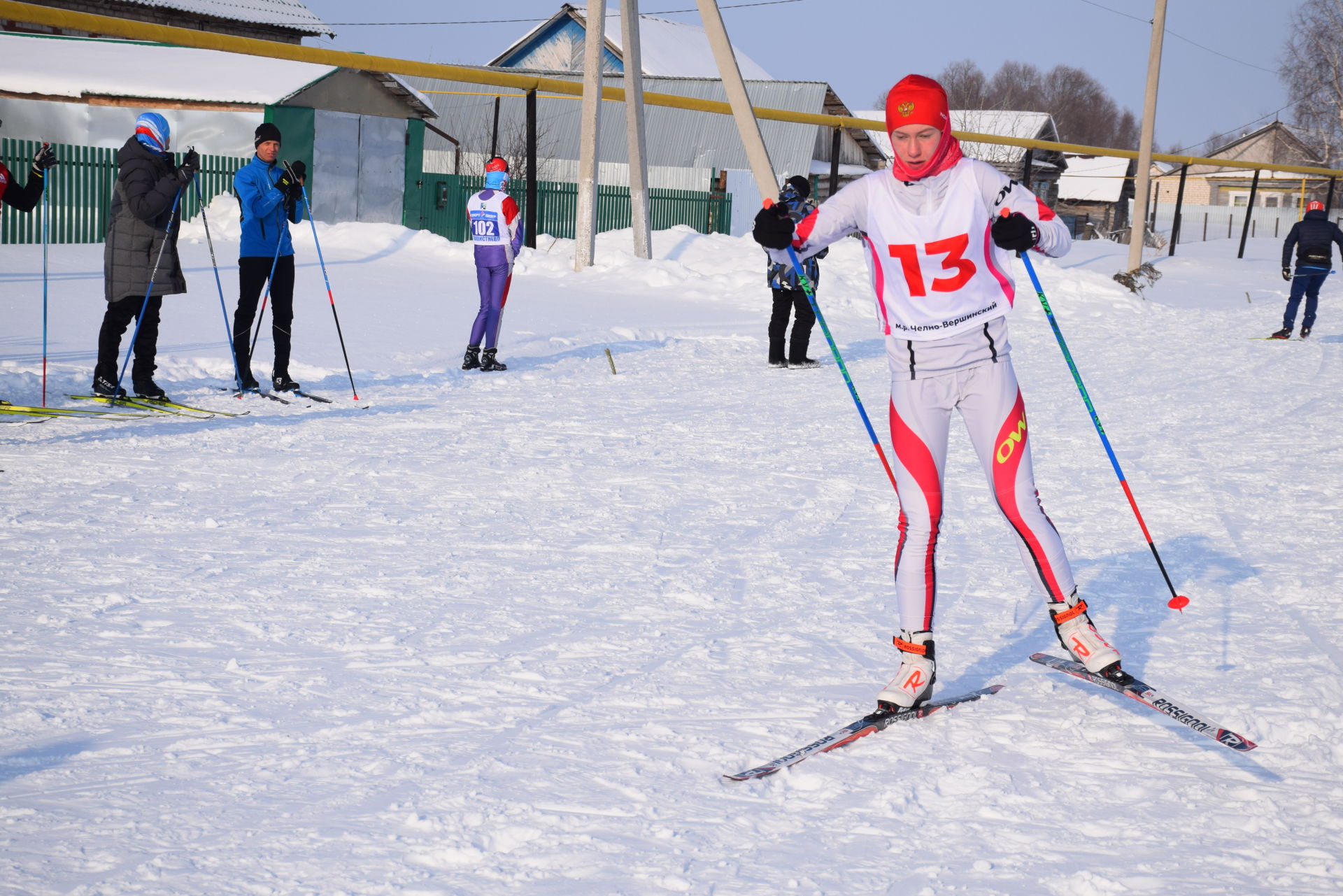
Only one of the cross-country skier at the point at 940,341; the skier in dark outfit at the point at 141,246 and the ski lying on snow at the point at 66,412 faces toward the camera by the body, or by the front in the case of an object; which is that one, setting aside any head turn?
the cross-country skier

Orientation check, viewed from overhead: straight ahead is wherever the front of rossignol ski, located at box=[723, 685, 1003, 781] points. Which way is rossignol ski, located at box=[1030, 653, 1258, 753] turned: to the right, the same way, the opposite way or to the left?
to the left

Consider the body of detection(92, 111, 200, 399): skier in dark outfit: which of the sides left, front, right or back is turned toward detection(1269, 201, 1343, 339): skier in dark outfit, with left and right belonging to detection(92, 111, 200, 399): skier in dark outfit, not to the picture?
front

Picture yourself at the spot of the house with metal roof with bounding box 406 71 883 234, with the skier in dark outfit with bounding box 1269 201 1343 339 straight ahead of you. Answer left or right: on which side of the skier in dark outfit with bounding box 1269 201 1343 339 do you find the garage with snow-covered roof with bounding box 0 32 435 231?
right

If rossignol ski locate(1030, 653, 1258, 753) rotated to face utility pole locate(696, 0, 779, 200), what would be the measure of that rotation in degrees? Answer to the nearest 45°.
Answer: approximately 180°

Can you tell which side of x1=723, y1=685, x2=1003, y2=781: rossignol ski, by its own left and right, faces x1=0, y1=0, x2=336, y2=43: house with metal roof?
right

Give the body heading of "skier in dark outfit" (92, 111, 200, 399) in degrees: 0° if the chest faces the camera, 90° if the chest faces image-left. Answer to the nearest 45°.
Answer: approximately 270°

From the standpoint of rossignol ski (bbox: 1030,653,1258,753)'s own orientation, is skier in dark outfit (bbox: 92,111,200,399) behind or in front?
behind

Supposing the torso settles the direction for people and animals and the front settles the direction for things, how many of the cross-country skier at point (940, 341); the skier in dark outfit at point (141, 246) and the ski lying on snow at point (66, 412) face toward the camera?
1

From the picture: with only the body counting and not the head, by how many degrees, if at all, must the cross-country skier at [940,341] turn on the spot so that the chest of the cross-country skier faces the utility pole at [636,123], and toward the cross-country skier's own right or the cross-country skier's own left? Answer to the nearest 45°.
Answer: approximately 180°

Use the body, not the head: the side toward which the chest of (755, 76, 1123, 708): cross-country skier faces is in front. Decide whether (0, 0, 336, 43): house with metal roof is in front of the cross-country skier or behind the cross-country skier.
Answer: behind

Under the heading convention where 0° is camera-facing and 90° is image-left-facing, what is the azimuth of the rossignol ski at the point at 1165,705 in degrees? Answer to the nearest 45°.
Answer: approximately 315°
